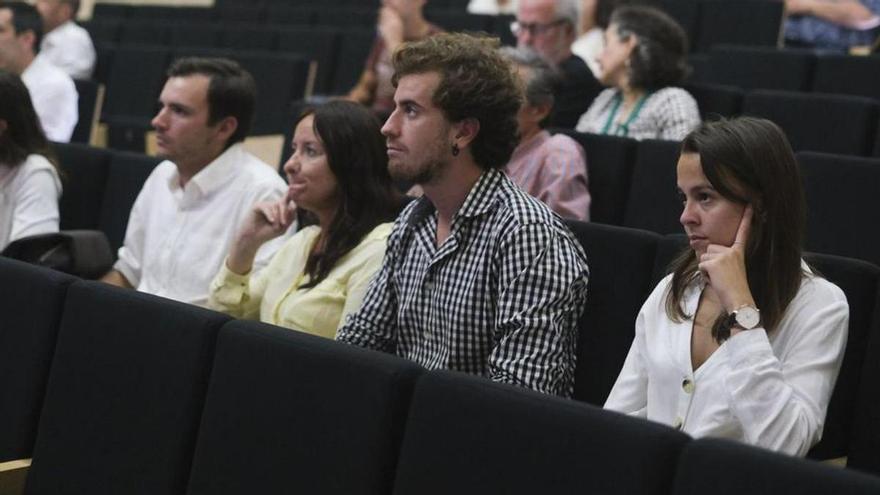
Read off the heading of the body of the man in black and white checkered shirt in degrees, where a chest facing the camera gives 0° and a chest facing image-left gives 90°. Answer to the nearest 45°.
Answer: approximately 45°

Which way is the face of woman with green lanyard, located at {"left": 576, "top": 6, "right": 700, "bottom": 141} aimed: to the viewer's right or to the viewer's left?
to the viewer's left

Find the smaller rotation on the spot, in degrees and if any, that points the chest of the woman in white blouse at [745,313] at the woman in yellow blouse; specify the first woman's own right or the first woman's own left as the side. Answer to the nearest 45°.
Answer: approximately 90° to the first woman's own right

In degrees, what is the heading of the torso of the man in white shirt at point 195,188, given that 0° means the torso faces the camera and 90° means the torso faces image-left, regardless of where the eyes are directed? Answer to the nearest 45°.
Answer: approximately 45°

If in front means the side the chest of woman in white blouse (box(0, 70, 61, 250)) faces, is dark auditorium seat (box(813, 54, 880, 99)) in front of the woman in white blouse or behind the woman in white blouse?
behind

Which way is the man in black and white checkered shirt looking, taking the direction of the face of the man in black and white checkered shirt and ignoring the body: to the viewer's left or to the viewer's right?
to the viewer's left

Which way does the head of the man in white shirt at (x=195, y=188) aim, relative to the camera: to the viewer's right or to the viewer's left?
to the viewer's left

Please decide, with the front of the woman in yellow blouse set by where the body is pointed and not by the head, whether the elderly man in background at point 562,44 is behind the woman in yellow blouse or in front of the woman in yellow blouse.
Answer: behind

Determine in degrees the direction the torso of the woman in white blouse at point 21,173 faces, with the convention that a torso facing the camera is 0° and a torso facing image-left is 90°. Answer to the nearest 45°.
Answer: approximately 45°

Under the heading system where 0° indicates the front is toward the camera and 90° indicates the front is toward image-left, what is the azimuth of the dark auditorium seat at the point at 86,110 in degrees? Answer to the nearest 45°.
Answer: approximately 45°
